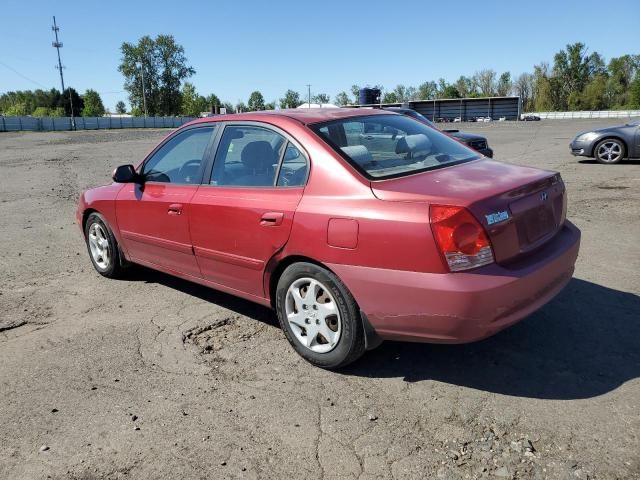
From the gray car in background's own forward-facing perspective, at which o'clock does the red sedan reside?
The red sedan is roughly at 9 o'clock from the gray car in background.

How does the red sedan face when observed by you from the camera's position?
facing away from the viewer and to the left of the viewer

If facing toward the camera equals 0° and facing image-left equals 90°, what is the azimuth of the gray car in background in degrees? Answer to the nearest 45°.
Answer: approximately 90°

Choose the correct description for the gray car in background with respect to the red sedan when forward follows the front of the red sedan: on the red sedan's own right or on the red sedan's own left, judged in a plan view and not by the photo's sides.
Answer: on the red sedan's own right
